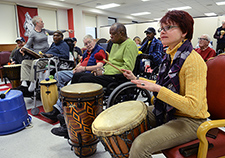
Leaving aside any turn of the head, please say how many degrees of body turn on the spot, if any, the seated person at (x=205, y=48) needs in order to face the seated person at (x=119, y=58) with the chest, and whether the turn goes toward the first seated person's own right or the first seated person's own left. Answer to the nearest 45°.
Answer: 0° — they already face them

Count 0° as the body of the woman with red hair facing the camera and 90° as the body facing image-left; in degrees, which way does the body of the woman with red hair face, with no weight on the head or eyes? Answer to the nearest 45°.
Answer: approximately 90°

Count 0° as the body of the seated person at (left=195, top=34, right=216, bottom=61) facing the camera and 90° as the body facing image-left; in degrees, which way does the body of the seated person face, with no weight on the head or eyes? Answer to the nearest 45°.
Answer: approximately 45°

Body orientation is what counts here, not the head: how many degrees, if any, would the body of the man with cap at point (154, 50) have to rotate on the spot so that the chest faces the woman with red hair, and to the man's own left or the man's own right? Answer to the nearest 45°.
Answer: approximately 45° to the man's own left

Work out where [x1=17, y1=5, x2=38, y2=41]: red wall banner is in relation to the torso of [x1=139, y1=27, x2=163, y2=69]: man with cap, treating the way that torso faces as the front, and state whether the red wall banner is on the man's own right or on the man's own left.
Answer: on the man's own right

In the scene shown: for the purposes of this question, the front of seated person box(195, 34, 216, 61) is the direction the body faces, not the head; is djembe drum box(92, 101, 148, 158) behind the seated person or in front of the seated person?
in front

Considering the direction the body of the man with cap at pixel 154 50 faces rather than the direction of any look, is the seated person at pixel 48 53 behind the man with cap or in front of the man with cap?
in front
